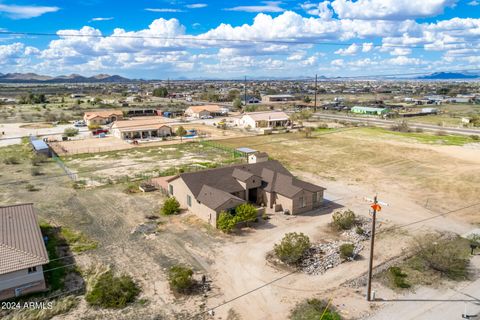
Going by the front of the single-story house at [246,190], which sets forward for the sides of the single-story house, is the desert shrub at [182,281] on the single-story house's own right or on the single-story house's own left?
on the single-story house's own right

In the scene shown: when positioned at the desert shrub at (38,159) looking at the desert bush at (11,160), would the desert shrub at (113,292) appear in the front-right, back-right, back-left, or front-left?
back-left

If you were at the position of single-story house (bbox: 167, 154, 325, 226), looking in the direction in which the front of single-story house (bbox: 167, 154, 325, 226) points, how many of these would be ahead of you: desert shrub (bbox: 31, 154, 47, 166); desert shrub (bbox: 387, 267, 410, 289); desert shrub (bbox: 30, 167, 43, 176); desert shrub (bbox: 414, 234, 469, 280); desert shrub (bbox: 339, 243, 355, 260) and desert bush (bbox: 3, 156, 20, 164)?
3

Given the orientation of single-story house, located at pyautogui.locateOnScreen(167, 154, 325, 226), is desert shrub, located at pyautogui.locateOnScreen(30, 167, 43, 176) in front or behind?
behind

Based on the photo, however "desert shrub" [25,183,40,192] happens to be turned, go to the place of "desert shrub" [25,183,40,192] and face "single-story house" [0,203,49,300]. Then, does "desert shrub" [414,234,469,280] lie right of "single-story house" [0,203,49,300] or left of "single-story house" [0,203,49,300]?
left

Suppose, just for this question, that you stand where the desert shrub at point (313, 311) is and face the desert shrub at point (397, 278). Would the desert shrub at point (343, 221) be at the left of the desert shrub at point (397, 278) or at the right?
left

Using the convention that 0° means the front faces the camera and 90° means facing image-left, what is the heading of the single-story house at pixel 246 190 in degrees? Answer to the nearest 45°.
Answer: approximately 315°

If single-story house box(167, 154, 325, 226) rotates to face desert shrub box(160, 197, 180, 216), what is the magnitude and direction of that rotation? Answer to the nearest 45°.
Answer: approximately 135° to its right
